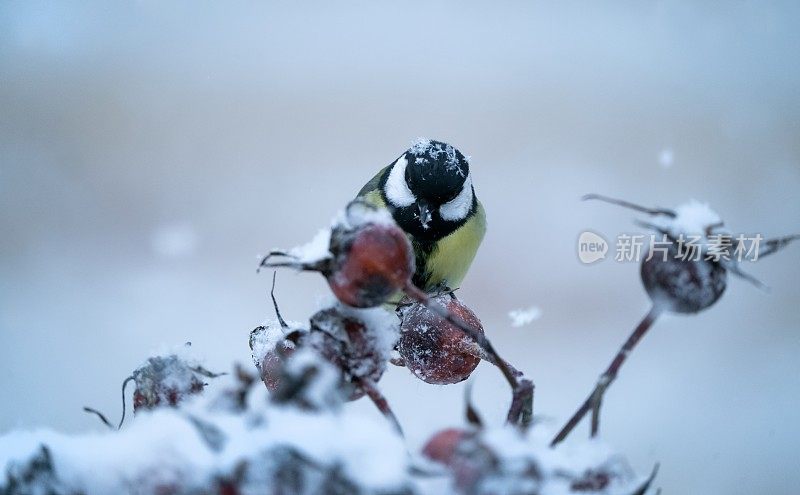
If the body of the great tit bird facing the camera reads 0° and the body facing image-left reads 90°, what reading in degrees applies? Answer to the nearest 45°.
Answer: approximately 0°

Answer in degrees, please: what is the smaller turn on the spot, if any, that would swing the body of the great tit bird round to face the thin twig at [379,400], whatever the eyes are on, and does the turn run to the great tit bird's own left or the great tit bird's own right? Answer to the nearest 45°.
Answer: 0° — it already faces it
